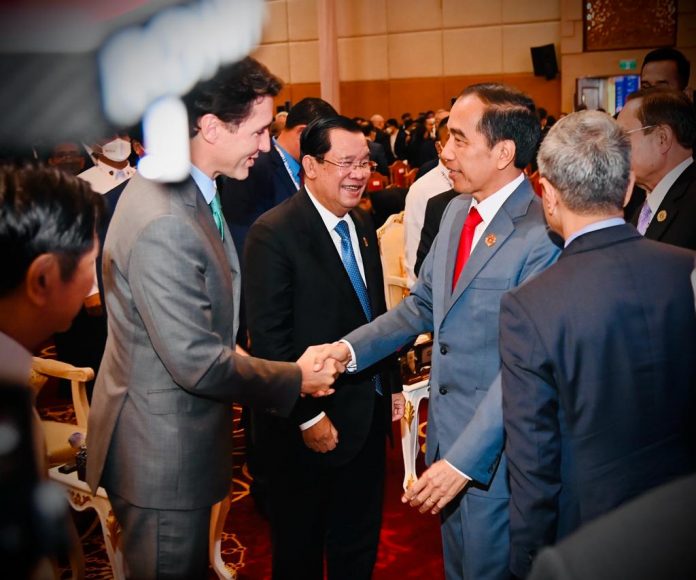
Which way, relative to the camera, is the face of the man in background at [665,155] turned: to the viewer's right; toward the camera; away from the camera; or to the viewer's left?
to the viewer's left

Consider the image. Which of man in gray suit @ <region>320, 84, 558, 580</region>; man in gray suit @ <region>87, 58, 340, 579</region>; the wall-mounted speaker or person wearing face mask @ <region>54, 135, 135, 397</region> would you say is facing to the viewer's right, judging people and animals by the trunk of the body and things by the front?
man in gray suit @ <region>87, 58, 340, 579</region>

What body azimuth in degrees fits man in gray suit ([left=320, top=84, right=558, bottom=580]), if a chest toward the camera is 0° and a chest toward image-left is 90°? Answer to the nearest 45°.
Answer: approximately 45°

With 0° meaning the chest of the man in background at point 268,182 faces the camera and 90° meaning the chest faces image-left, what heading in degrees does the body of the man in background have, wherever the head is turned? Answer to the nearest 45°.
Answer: approximately 315°

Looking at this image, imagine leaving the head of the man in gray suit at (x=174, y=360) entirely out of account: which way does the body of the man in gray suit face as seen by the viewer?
to the viewer's right

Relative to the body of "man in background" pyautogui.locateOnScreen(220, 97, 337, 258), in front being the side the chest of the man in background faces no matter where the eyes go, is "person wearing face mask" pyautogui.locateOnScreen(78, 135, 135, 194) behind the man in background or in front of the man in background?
behind

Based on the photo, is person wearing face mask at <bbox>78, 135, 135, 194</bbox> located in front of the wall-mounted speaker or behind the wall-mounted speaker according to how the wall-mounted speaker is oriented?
in front

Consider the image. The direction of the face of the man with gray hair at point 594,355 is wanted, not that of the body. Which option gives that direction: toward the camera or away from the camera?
away from the camera

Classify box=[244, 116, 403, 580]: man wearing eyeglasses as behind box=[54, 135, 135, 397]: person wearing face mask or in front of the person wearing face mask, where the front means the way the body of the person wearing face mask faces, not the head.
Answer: in front
